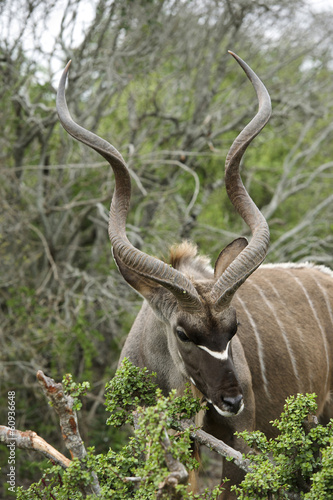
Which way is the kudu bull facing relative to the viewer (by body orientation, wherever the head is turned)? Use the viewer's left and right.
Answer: facing the viewer and to the left of the viewer

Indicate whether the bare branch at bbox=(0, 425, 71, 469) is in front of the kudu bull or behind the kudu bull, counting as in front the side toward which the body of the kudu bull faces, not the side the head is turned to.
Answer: in front

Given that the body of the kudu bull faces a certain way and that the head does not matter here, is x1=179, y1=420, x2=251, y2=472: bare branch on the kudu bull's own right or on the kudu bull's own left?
on the kudu bull's own left
